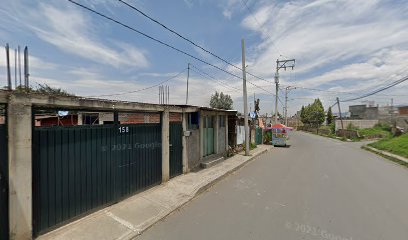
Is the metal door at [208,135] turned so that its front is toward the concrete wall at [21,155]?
no

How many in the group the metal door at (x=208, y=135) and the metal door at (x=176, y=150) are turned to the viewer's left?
0

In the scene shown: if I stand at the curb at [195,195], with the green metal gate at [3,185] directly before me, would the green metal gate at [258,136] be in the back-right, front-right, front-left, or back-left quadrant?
back-right

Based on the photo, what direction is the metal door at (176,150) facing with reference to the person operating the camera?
facing the viewer and to the right of the viewer

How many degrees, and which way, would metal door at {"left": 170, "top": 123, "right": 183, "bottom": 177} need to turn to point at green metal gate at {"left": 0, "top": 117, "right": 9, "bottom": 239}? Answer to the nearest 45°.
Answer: approximately 90° to its right

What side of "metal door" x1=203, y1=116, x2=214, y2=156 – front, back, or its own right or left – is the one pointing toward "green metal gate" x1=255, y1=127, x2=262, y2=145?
left

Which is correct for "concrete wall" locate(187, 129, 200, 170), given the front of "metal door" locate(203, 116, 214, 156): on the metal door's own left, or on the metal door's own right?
on the metal door's own right

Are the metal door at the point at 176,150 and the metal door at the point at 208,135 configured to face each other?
no

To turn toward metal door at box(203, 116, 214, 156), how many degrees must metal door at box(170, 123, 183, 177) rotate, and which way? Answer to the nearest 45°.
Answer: approximately 90° to its left

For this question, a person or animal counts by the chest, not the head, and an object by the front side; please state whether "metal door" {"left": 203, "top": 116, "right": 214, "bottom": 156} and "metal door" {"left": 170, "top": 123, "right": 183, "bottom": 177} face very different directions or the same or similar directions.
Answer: same or similar directions

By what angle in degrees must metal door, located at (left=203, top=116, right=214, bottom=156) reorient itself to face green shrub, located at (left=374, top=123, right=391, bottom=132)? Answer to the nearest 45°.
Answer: approximately 90° to its left

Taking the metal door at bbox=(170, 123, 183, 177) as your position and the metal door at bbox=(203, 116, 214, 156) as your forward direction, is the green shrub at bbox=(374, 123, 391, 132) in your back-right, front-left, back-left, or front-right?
front-right

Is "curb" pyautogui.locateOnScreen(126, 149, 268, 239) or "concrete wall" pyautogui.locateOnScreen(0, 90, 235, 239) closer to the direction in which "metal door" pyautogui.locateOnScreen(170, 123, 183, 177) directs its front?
the curb

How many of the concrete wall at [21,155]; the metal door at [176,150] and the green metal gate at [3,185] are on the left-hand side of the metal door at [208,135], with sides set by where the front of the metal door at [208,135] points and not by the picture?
0
